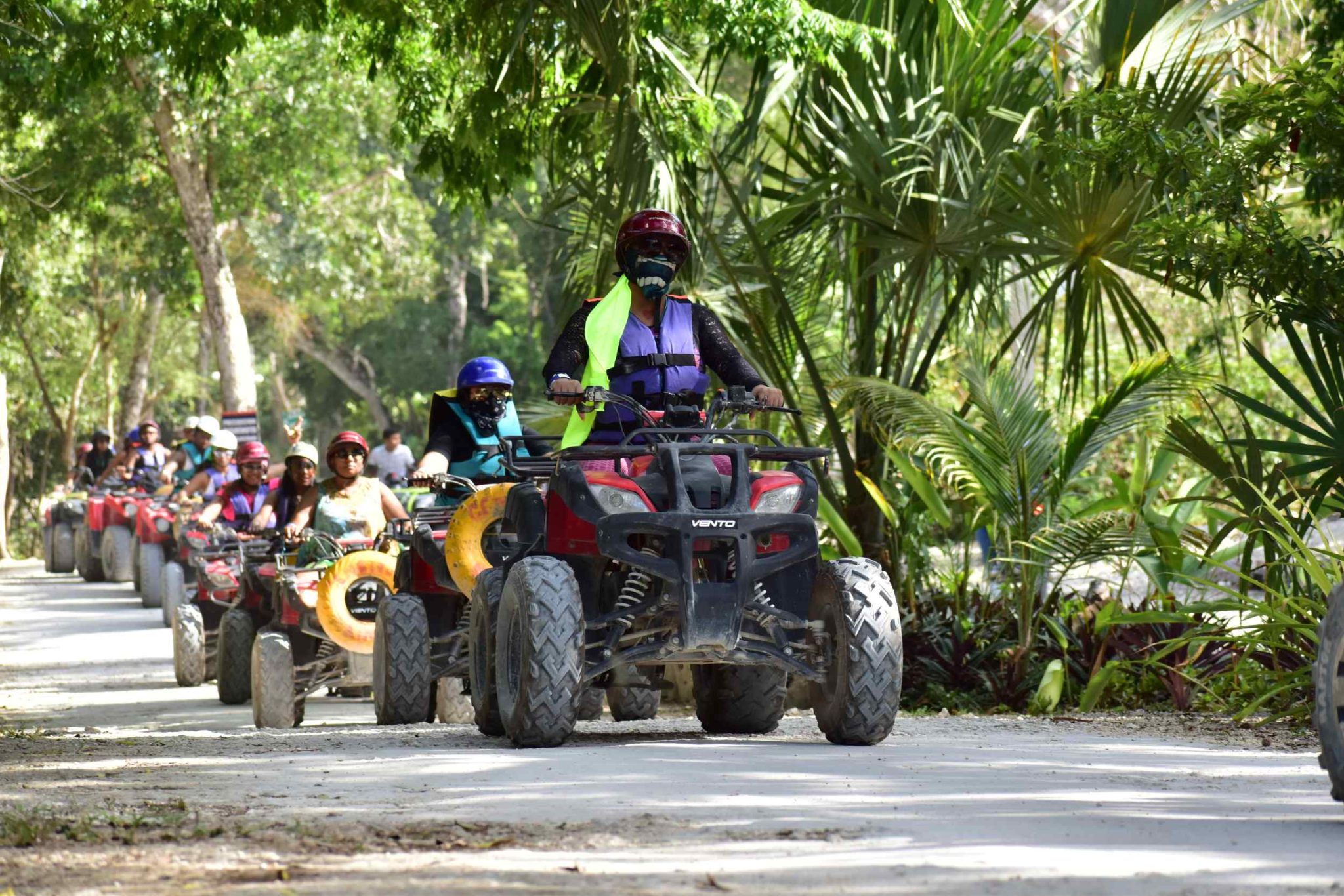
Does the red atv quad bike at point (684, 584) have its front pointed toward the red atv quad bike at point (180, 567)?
no

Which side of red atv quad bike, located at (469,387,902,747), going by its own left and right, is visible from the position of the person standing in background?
back

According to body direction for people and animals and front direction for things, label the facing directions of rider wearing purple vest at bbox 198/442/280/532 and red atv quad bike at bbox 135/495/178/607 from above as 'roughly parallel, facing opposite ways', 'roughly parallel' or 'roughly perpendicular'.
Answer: roughly parallel

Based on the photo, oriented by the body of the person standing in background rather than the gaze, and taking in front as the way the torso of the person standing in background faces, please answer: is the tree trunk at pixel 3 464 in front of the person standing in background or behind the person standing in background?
behind

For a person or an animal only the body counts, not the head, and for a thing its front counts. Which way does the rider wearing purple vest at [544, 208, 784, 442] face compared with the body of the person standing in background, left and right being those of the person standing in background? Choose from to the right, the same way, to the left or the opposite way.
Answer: the same way

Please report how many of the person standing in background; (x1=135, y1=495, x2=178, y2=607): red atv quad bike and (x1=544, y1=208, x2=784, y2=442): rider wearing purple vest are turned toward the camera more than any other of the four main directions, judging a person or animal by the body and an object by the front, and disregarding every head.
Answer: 3

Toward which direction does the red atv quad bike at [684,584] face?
toward the camera

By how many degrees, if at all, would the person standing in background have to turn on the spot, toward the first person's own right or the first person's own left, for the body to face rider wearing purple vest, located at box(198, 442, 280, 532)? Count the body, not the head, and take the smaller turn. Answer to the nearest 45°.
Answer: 0° — they already face them

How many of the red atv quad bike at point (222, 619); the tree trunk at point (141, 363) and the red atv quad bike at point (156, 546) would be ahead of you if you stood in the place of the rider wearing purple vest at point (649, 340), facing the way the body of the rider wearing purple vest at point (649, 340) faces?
0

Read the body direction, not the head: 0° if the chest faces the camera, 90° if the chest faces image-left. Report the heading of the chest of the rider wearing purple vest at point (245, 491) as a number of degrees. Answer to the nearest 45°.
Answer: approximately 0°

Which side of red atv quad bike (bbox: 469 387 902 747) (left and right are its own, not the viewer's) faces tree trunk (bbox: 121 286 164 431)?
back

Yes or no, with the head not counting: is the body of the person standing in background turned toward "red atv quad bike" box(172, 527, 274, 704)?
yes

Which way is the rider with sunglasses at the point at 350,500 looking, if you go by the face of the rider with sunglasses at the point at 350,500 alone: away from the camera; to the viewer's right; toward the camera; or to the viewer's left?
toward the camera

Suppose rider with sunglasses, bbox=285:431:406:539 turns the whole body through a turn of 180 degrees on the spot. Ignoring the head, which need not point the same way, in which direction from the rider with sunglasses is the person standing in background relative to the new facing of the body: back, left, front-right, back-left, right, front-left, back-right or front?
front

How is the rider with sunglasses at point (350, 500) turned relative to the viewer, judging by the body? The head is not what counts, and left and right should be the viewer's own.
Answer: facing the viewer

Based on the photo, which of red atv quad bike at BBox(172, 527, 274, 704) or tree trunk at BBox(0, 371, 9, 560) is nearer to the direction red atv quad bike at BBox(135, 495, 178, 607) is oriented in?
the red atv quad bike

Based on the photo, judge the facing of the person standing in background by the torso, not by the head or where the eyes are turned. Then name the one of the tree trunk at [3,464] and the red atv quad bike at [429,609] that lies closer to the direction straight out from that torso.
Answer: the red atv quad bike

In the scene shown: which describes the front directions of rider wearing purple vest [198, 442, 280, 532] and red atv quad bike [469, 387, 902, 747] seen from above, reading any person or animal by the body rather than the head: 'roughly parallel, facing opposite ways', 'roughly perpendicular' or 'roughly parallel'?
roughly parallel

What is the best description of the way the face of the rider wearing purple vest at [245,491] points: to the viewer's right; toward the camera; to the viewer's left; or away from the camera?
toward the camera

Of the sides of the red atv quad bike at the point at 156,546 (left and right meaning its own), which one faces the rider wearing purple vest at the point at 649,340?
front
